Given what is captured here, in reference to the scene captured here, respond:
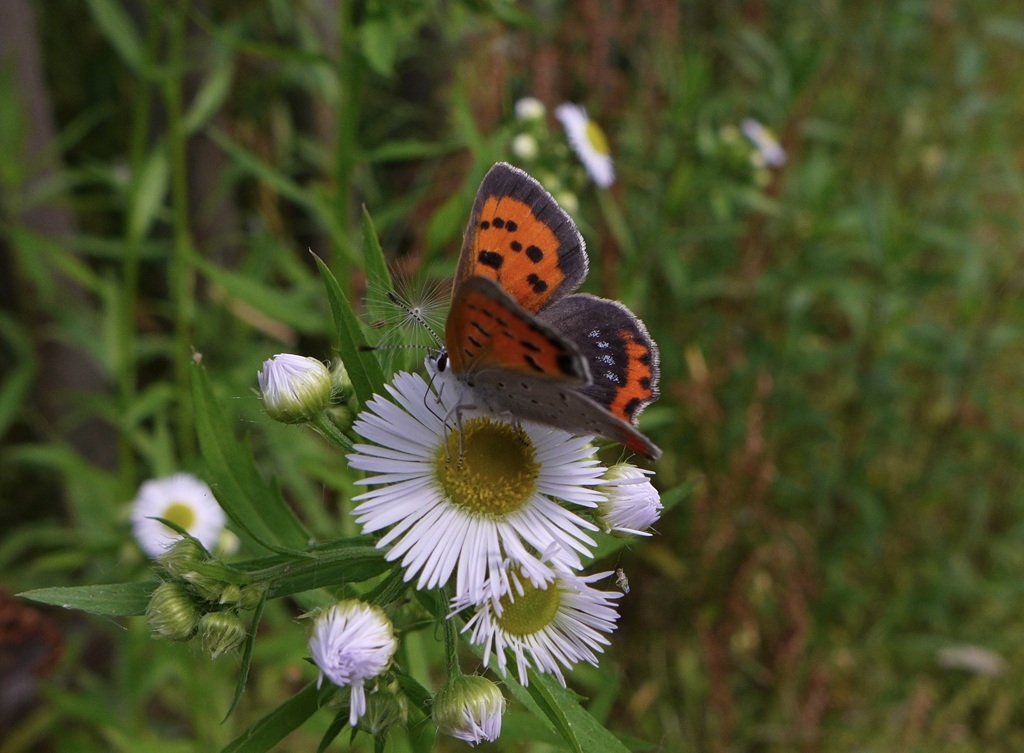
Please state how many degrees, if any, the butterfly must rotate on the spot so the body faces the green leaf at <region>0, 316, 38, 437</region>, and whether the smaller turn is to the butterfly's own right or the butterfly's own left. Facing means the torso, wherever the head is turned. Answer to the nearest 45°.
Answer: approximately 45° to the butterfly's own right

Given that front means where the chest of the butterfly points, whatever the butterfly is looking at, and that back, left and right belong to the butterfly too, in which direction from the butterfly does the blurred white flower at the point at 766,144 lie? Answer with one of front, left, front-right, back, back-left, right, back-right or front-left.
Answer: right

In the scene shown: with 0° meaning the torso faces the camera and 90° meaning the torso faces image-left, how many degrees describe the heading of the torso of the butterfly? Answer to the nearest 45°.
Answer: approximately 90°
